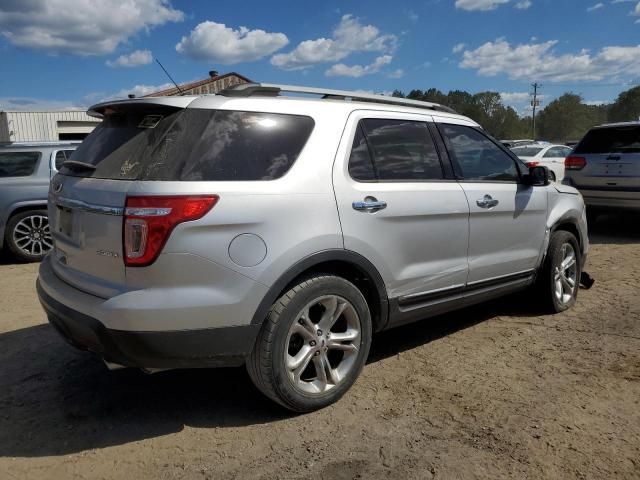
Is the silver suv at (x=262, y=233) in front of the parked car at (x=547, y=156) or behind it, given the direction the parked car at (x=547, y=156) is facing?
behind

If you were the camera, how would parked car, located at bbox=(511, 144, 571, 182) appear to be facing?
facing away from the viewer and to the right of the viewer

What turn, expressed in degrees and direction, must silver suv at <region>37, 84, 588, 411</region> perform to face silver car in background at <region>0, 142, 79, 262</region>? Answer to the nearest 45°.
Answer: approximately 90° to its left

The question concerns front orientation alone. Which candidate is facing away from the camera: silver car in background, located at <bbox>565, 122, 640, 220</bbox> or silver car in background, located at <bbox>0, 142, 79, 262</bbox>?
silver car in background, located at <bbox>565, 122, 640, 220</bbox>

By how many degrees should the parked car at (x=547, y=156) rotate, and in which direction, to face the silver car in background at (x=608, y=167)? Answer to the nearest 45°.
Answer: approximately 135° to its right

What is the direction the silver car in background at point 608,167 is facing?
away from the camera

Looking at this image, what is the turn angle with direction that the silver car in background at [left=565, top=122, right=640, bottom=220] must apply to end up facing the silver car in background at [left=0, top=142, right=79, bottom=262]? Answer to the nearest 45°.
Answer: approximately 135° to its left
